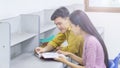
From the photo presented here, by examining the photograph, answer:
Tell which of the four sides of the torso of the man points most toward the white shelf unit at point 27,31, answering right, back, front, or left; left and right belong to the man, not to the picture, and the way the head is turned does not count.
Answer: front

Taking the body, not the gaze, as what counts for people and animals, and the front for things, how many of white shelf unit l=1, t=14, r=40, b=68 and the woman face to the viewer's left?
1

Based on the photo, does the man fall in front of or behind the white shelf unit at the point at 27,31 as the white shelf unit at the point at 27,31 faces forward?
in front

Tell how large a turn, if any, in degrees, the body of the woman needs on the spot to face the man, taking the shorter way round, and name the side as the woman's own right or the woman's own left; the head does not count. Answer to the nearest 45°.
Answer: approximately 45° to the woman's own right

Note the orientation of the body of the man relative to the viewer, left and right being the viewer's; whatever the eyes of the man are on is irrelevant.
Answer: facing the viewer and to the left of the viewer

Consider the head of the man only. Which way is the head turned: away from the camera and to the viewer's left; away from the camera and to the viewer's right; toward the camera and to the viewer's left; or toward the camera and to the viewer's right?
toward the camera and to the viewer's left

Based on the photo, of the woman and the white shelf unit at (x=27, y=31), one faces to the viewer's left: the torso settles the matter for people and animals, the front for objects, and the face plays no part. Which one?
the woman

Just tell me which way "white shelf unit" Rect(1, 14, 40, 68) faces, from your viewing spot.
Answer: facing the viewer and to the right of the viewer

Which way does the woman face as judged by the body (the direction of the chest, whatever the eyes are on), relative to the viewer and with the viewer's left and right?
facing to the left of the viewer

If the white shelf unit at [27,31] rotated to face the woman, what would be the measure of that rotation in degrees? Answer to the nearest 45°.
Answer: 0° — it already faces them

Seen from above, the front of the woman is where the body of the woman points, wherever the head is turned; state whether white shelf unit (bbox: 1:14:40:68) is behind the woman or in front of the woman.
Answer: in front

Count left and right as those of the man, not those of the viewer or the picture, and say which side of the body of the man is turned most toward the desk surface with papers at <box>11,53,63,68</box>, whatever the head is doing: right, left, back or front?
front
